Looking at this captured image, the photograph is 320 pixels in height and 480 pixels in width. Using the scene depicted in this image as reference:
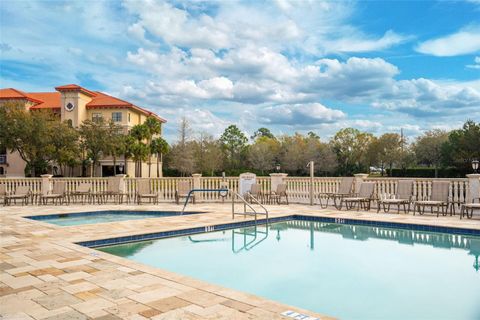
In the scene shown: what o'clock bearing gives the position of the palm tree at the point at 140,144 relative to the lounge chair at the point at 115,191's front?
The palm tree is roughly at 6 o'clock from the lounge chair.

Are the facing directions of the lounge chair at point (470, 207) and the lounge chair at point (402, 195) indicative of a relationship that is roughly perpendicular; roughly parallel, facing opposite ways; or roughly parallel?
roughly parallel

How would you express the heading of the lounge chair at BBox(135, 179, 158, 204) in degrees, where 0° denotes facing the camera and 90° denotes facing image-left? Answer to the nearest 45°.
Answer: approximately 315°

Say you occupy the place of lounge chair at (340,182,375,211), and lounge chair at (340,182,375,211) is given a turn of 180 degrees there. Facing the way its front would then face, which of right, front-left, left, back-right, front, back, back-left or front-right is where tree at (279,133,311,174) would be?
front-left

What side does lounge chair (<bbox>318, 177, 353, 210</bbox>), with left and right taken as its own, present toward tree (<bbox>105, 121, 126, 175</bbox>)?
right

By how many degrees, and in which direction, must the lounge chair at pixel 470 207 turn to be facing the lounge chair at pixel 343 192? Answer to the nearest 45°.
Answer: approximately 45° to its right

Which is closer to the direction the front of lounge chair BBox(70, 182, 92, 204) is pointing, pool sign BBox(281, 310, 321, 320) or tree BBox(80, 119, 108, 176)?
the pool sign

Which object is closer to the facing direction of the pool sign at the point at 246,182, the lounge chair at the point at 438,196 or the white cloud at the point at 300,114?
the lounge chair

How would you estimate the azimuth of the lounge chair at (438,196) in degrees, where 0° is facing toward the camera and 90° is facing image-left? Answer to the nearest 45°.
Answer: approximately 45°

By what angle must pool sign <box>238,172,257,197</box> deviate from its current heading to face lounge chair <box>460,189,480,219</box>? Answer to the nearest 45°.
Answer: approximately 45° to its left

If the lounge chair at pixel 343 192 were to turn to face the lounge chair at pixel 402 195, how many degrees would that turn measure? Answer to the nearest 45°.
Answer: approximately 90° to its left

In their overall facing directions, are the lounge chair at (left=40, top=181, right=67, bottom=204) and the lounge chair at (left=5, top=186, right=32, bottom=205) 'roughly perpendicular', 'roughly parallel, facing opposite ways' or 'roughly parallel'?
roughly parallel

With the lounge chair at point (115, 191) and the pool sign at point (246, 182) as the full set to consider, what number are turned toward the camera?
2

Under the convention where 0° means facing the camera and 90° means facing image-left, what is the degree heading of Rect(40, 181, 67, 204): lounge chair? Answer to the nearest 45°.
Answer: approximately 45°

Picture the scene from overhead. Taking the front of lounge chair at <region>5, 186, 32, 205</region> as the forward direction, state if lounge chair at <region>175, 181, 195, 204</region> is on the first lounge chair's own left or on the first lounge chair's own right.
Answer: on the first lounge chair's own left

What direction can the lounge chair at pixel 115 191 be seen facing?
toward the camera

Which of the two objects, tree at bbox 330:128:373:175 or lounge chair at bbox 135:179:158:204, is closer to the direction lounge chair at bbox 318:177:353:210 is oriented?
the lounge chair

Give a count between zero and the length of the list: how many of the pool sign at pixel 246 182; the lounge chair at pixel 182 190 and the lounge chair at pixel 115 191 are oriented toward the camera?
3
